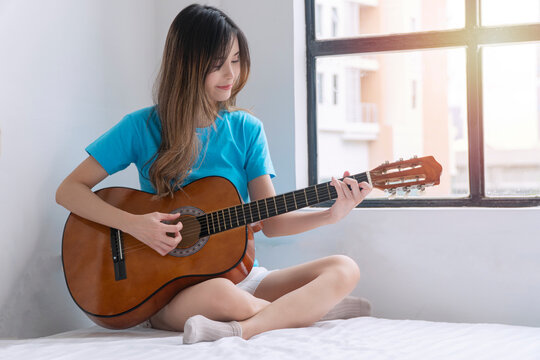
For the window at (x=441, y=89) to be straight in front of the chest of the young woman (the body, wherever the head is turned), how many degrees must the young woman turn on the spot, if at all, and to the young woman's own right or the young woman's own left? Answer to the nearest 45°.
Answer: approximately 90° to the young woman's own left

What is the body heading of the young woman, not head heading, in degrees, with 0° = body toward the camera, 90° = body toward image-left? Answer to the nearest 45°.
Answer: approximately 315°
